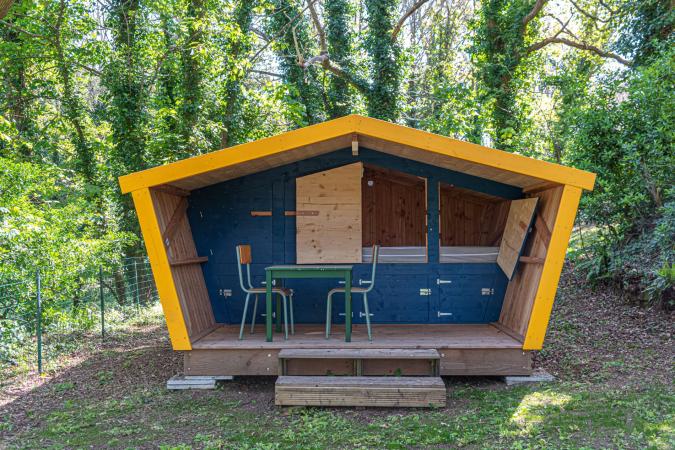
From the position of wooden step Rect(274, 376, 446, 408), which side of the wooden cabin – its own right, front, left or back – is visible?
front

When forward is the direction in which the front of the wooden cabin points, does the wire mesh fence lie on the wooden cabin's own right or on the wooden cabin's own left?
on the wooden cabin's own right

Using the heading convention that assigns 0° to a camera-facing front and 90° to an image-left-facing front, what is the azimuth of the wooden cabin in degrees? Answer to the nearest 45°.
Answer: approximately 0°

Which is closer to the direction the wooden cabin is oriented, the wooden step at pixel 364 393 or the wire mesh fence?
the wooden step
